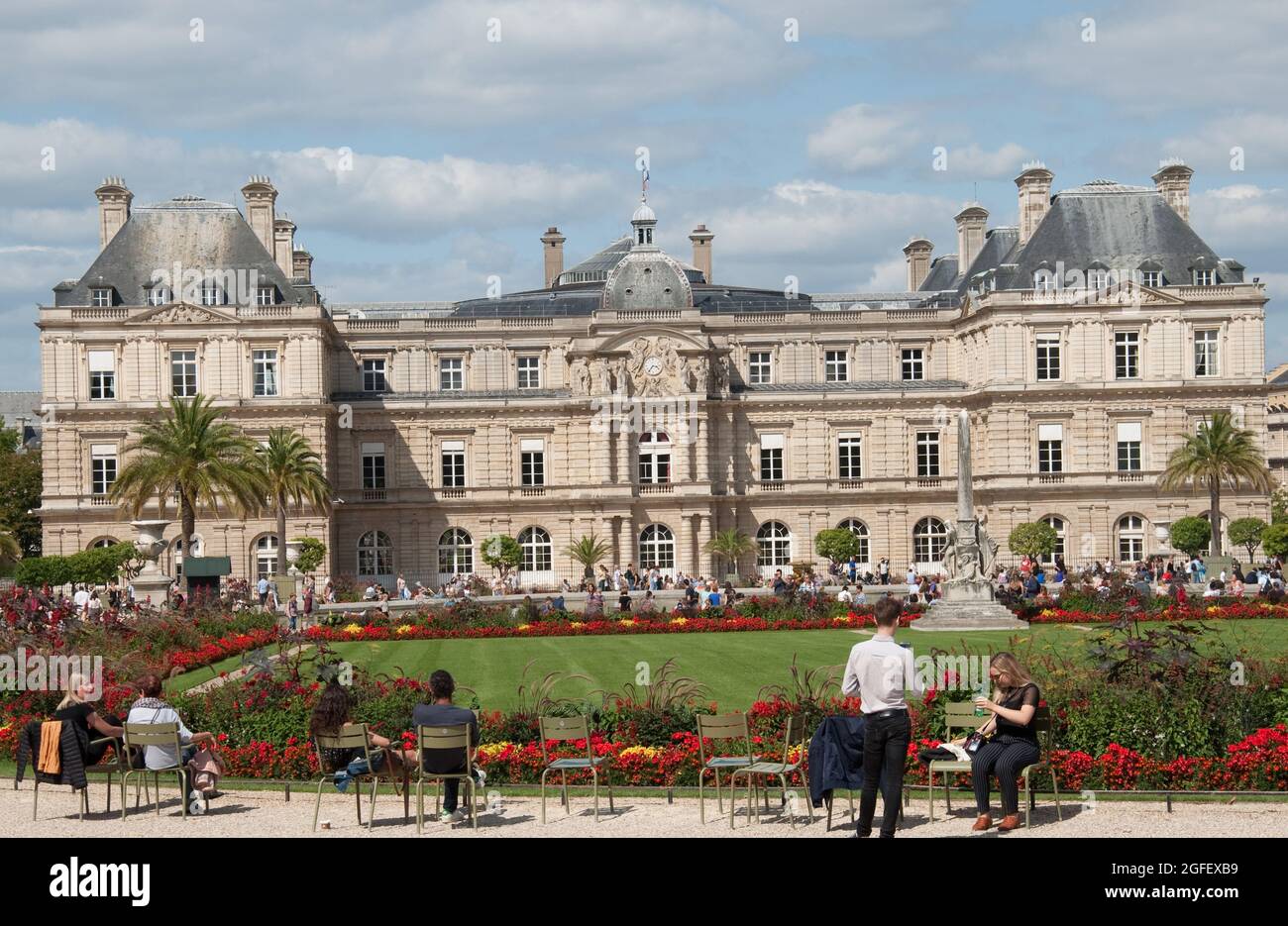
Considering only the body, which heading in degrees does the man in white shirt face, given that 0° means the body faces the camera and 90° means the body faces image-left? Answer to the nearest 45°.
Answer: approximately 180°

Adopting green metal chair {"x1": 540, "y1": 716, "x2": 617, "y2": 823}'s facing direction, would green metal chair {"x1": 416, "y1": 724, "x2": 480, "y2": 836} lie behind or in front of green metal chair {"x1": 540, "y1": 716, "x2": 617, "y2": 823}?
behind

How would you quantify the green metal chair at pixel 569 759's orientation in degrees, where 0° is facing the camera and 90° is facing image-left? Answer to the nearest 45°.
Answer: approximately 225°

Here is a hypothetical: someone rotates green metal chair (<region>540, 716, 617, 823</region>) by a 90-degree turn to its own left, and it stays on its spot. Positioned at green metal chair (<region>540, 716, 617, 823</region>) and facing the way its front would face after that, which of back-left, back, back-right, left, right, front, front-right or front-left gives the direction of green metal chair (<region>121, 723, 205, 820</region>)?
front-left

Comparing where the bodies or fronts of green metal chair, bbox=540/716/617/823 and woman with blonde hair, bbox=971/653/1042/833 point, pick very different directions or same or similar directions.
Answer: very different directions

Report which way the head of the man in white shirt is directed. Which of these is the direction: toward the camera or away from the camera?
away from the camera

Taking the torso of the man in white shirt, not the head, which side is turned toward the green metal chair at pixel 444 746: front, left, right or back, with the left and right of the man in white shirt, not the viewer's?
left

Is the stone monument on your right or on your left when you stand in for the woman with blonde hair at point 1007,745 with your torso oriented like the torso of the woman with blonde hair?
on your right

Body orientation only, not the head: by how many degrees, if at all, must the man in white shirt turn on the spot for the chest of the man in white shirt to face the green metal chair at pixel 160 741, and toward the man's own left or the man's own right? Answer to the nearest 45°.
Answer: approximately 90° to the man's own left
